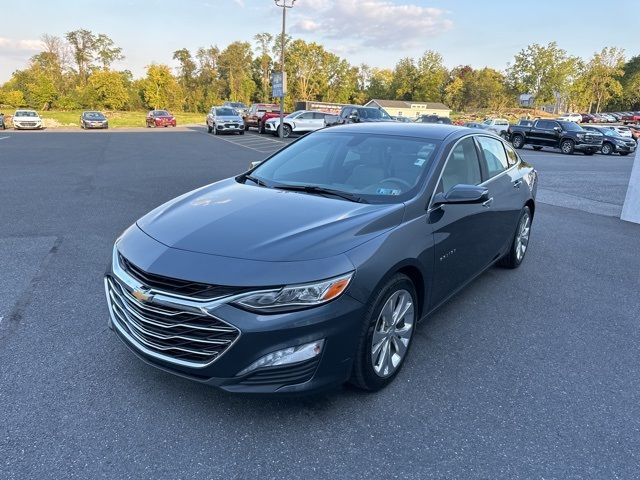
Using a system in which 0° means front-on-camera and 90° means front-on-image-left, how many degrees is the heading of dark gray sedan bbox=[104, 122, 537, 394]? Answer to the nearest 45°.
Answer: approximately 45°

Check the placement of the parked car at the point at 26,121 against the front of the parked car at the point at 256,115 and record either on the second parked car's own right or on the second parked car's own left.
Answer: on the second parked car's own right

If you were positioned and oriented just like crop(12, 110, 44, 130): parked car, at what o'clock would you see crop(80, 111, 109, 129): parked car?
crop(80, 111, 109, 129): parked car is roughly at 8 o'clock from crop(12, 110, 44, 130): parked car.

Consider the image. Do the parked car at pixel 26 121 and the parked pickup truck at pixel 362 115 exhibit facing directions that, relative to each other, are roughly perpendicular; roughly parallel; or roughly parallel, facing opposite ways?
roughly perpendicular

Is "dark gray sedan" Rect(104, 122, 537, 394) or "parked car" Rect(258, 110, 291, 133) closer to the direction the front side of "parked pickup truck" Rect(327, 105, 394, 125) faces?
the dark gray sedan

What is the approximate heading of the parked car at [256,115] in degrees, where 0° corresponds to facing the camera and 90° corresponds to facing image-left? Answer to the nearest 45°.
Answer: approximately 45°

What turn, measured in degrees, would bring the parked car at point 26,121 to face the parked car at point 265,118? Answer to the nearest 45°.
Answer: approximately 45° to its left

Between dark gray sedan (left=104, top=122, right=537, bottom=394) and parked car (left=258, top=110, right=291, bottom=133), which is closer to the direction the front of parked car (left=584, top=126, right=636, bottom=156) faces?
the dark gray sedan

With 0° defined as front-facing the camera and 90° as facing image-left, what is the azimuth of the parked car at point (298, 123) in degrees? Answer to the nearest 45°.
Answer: approximately 45°

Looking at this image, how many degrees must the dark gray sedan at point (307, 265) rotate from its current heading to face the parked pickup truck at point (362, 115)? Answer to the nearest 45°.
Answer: approximately 135° to its right
